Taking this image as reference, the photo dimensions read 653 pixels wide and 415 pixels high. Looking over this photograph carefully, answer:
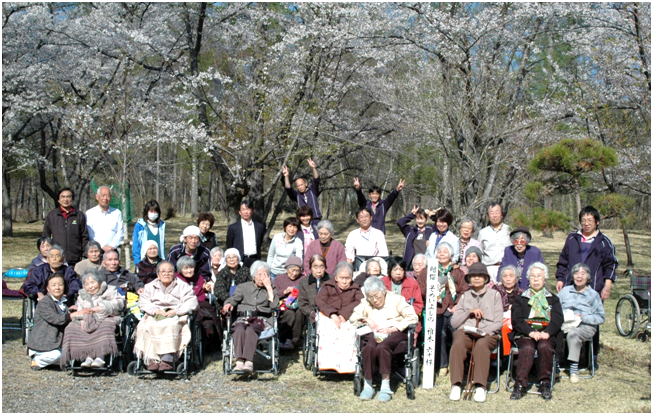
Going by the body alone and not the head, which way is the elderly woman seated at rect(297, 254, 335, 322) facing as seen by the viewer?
toward the camera

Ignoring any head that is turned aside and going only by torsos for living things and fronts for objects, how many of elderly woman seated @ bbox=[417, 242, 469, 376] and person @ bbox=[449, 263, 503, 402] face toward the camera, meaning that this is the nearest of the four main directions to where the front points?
2

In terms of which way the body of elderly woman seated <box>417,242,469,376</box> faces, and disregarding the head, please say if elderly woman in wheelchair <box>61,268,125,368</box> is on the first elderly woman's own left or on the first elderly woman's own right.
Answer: on the first elderly woman's own right

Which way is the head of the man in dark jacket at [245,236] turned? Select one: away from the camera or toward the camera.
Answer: toward the camera

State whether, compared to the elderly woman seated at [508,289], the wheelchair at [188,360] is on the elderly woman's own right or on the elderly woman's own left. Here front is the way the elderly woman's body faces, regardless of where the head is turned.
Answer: on the elderly woman's own right

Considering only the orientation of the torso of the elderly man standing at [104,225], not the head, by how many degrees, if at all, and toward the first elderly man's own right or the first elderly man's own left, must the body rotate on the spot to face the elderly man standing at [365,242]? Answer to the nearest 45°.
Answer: approximately 90° to the first elderly man's own left

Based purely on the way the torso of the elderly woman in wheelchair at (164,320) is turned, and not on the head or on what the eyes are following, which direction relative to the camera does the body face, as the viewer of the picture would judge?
toward the camera

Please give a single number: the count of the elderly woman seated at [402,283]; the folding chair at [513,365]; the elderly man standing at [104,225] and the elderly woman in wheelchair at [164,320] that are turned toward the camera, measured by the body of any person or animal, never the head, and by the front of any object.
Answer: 4

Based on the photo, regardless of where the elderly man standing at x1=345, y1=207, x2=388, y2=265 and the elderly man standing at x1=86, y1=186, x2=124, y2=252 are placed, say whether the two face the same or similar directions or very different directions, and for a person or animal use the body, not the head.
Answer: same or similar directions

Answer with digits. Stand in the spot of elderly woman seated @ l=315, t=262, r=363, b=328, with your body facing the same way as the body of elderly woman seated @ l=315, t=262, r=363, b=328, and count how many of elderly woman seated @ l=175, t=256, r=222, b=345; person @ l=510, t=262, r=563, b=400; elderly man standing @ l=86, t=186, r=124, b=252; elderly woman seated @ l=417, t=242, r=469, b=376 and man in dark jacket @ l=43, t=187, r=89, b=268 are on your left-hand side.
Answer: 2

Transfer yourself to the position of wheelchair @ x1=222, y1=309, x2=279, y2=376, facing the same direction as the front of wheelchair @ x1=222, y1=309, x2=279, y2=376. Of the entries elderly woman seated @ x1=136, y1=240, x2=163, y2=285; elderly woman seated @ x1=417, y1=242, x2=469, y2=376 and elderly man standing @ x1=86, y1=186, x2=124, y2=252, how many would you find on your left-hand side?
1

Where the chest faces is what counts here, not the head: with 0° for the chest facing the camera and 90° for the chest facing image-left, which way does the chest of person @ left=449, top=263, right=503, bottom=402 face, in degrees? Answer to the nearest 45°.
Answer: approximately 0°

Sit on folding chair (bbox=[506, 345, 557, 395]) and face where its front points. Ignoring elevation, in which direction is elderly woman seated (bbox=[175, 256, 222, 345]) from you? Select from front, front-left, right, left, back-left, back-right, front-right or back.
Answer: right

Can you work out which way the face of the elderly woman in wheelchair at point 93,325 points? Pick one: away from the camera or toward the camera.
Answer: toward the camera

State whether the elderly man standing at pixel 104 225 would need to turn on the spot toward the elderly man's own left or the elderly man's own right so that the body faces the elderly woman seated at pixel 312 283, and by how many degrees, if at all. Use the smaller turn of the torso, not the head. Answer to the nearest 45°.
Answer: approximately 45° to the elderly man's own left

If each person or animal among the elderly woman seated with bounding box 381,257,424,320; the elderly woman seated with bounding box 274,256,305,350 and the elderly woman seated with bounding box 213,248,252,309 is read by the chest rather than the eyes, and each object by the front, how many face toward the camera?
3
